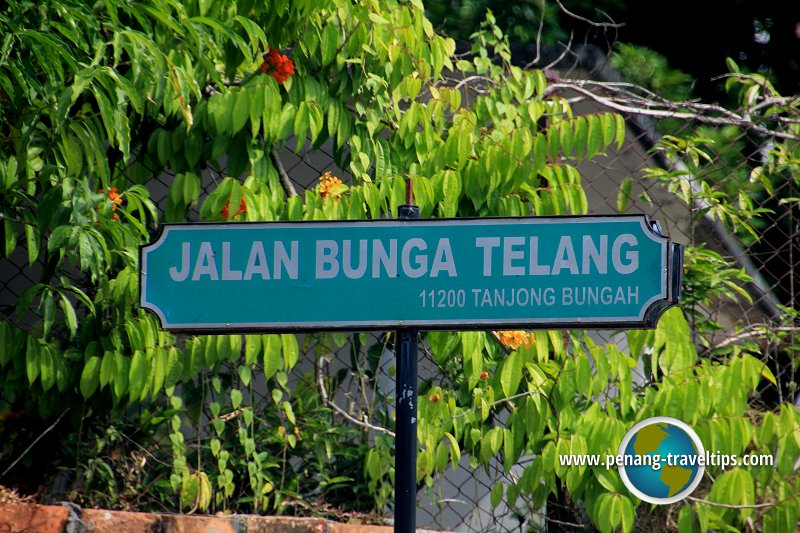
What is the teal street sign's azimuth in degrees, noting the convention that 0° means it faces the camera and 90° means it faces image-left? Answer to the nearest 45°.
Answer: approximately 0°

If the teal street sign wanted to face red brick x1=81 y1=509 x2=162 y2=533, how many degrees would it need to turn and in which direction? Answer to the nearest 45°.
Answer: approximately 135° to its right

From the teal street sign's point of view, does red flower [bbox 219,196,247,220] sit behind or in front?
behind

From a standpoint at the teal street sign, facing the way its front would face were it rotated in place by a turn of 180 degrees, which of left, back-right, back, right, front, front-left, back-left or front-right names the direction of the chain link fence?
front

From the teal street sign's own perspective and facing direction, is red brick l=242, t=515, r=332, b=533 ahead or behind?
behind
